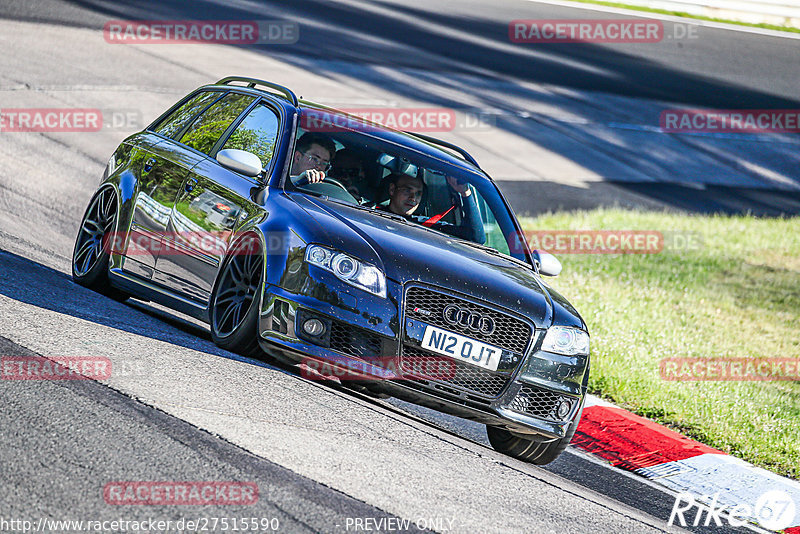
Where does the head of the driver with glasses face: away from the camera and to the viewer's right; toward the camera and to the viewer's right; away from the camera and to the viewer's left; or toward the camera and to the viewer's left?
toward the camera and to the viewer's right

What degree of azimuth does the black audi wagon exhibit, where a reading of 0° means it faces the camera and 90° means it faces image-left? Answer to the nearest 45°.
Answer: approximately 315°
